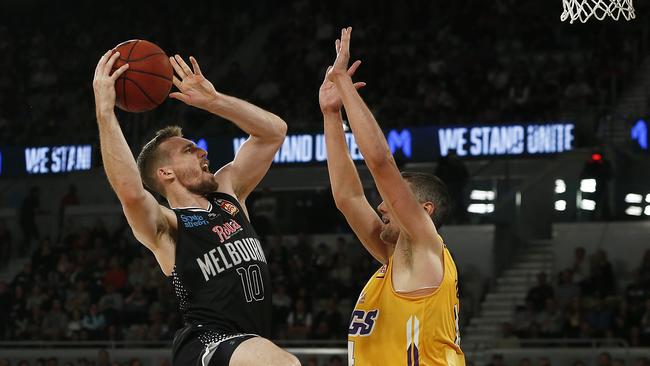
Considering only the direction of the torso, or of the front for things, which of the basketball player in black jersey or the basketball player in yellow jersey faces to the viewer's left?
the basketball player in yellow jersey

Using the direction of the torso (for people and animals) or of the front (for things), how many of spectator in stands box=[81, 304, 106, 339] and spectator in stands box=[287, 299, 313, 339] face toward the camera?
2

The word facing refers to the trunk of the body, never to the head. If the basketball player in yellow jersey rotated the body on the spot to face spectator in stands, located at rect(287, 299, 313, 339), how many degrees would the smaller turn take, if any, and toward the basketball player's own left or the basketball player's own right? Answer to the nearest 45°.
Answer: approximately 90° to the basketball player's own right

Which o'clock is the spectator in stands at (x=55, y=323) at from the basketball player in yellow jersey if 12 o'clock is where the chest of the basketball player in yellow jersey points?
The spectator in stands is roughly at 2 o'clock from the basketball player in yellow jersey.

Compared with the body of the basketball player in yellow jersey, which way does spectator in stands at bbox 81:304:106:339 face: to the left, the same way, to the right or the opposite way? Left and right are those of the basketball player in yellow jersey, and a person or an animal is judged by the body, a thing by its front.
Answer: to the left

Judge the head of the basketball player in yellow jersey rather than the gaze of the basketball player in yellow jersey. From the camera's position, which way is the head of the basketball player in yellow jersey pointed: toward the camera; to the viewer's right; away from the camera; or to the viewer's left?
to the viewer's left

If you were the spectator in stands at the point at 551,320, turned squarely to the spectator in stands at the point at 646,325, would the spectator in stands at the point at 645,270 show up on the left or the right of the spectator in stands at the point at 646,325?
left

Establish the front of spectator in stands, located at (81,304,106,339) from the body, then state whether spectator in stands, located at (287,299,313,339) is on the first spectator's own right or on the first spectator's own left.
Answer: on the first spectator's own left

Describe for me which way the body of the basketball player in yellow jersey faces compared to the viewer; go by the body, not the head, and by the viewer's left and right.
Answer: facing to the left of the viewer

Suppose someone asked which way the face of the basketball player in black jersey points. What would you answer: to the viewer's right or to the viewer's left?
to the viewer's right

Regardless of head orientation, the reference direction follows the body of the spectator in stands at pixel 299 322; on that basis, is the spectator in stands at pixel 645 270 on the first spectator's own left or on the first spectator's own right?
on the first spectator's own left

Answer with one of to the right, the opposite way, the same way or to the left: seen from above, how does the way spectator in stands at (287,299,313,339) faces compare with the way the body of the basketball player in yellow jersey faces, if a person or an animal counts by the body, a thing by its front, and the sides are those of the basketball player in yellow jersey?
to the left

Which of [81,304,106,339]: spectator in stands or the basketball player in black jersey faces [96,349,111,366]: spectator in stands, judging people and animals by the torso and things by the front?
[81,304,106,339]: spectator in stands

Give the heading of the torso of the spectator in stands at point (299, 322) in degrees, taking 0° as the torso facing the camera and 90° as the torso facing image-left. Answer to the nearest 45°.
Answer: approximately 0°
